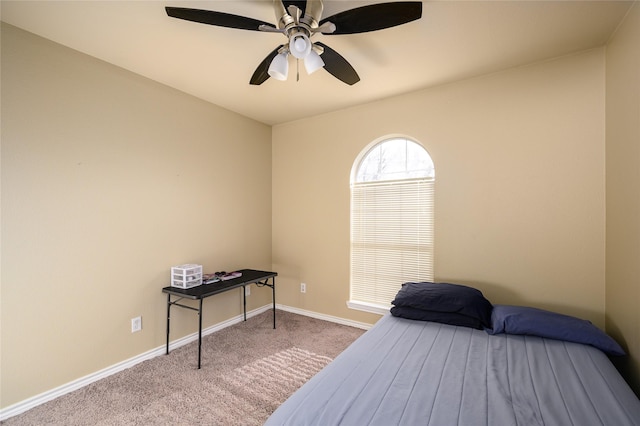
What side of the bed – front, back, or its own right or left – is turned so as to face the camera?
front

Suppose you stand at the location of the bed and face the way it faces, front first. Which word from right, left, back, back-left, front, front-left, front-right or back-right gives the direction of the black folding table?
right

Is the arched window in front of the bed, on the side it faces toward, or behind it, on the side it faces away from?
behind

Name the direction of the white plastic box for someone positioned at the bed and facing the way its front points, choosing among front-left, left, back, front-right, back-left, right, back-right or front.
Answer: right

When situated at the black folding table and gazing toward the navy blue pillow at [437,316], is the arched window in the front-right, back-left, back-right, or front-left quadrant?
front-left

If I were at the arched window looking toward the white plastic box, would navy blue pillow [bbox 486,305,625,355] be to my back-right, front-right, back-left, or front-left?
back-left

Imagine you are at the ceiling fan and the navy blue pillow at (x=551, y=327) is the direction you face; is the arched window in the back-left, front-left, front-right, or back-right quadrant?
front-left

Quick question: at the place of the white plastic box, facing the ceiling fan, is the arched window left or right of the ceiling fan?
left
